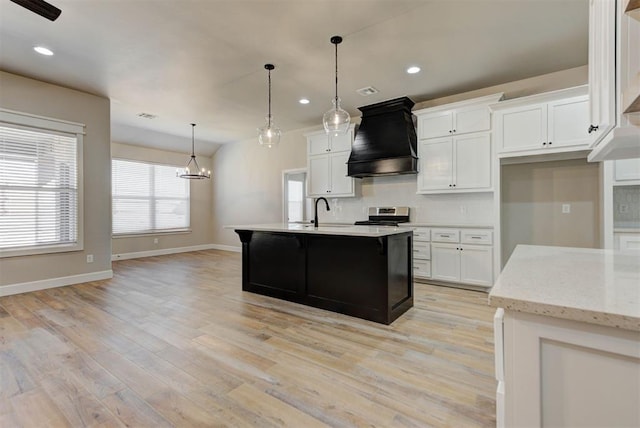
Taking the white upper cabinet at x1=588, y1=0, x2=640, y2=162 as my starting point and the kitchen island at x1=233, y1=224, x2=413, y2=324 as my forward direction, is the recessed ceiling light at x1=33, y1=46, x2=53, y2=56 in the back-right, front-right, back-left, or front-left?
front-left

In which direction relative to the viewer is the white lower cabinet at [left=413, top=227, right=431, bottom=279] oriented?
toward the camera

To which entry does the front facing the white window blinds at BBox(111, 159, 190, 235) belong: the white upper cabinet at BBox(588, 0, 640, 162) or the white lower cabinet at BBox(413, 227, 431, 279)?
the white upper cabinet

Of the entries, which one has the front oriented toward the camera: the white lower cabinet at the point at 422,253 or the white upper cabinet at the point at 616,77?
the white lower cabinet

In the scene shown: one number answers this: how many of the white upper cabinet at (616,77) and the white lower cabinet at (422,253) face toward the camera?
1

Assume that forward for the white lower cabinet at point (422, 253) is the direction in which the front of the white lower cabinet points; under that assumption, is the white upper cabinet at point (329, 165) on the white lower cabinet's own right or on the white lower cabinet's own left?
on the white lower cabinet's own right

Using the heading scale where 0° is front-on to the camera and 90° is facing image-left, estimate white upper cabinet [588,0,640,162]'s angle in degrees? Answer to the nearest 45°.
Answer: approximately 90°

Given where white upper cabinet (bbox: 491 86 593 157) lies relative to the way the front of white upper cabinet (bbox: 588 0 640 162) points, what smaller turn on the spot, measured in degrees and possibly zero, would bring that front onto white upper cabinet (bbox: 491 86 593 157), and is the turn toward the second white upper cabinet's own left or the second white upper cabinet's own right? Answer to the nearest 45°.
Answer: approximately 90° to the second white upper cabinet's own right

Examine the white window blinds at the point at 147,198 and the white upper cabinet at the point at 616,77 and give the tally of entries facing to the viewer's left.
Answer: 1

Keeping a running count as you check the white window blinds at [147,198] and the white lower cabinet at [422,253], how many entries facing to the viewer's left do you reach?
0

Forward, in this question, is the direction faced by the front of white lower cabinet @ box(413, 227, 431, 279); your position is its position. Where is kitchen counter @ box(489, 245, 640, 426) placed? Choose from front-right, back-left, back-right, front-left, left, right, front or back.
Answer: front

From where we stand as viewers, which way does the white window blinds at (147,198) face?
facing the viewer and to the right of the viewer
